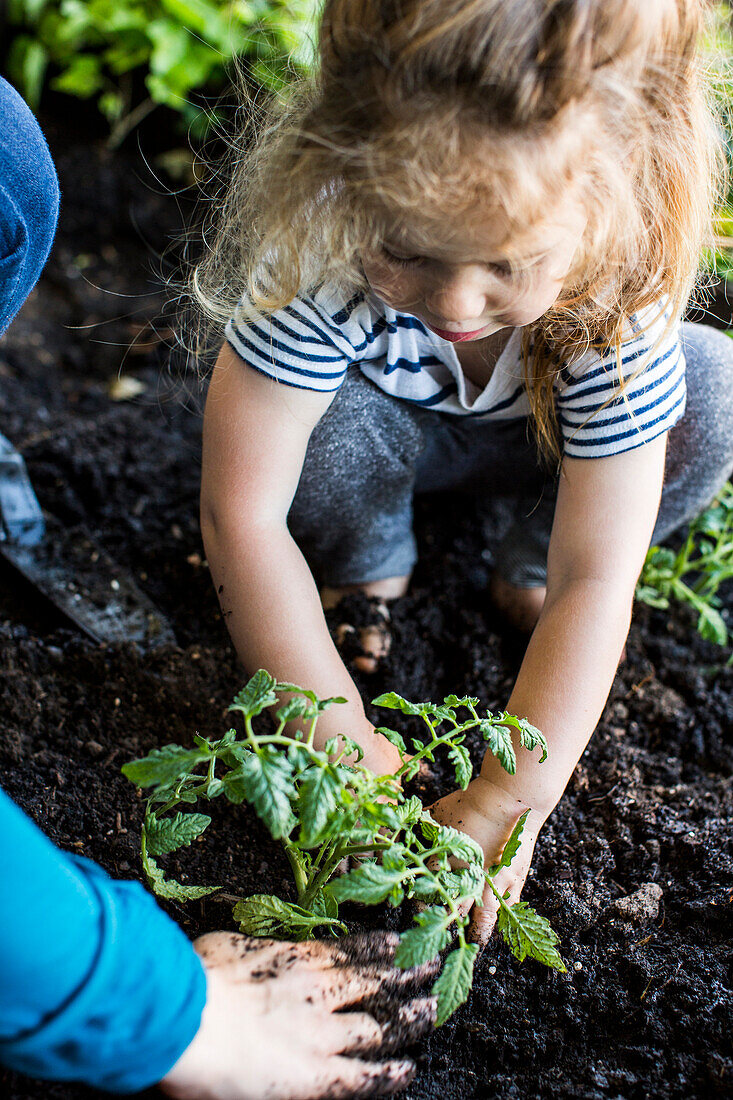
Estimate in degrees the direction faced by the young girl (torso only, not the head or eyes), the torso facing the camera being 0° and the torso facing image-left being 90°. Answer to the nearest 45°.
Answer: approximately 0°
